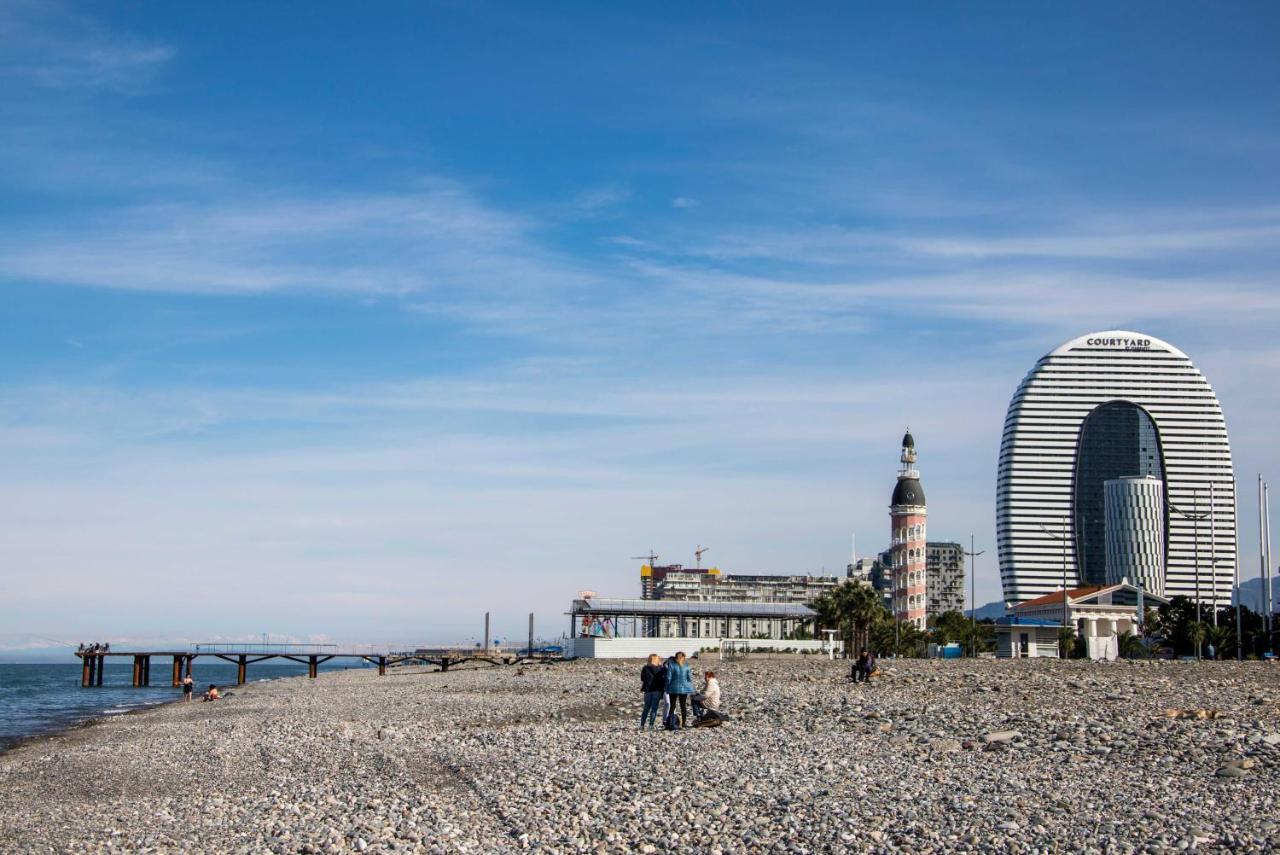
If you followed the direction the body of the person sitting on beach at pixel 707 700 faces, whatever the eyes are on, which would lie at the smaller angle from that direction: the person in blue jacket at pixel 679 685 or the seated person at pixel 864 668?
the person in blue jacket

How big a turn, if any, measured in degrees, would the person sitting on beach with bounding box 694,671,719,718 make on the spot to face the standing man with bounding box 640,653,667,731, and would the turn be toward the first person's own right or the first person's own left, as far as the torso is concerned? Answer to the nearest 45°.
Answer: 0° — they already face them

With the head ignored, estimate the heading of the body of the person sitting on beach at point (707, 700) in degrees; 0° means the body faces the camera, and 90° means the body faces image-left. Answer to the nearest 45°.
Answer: approximately 90°

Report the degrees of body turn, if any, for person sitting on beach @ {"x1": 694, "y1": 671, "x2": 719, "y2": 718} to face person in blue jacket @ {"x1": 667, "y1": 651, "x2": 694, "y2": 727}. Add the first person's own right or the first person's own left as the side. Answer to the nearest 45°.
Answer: approximately 45° to the first person's own left

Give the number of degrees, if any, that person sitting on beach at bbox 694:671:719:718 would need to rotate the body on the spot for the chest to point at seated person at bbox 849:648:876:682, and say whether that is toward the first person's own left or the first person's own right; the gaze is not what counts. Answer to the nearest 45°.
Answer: approximately 90° to the first person's own right

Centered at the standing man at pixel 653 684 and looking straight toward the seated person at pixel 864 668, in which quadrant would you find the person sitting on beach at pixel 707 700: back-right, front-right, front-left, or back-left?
front-right

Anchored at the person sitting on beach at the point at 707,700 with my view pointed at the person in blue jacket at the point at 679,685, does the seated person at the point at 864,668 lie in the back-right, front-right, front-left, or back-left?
back-right
